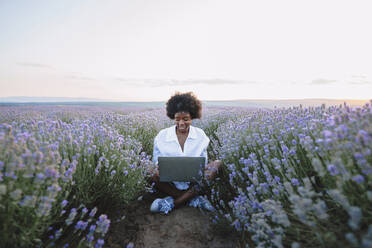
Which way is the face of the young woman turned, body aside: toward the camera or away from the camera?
toward the camera

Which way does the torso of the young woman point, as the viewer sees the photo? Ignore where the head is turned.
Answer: toward the camera
